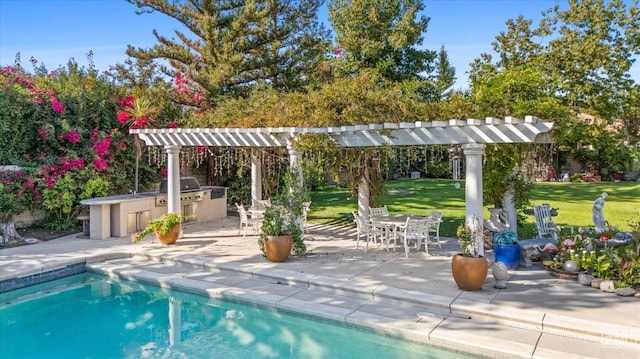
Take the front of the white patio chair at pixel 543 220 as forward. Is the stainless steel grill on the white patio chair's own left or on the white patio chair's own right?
on the white patio chair's own right

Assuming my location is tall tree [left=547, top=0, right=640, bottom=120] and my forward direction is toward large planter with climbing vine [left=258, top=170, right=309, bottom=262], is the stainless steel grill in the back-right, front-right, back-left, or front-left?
front-right

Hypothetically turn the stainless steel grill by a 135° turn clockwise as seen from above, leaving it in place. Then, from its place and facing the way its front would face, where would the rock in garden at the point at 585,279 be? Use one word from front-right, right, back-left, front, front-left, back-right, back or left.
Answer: back

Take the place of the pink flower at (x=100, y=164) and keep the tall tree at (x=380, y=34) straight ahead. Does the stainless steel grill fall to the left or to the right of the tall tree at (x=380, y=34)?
right

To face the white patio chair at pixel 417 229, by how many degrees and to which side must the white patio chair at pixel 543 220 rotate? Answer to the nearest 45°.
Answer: approximately 90° to its right

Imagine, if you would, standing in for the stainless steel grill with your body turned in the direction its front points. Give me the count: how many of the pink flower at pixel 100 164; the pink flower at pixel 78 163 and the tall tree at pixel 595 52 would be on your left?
1

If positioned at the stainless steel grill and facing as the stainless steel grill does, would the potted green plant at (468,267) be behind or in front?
in front

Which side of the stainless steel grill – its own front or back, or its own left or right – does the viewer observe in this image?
front

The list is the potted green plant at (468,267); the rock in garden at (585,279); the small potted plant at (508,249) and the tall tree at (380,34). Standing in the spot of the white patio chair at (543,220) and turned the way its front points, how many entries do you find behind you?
1

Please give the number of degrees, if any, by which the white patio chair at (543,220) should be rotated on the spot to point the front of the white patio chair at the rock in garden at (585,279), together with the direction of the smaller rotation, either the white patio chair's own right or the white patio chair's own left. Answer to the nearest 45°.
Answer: approximately 45° to the white patio chair's own right

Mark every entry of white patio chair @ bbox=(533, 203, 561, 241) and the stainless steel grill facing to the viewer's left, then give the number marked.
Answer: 0

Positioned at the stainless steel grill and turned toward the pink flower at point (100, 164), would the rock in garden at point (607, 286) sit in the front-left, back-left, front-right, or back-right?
back-left
